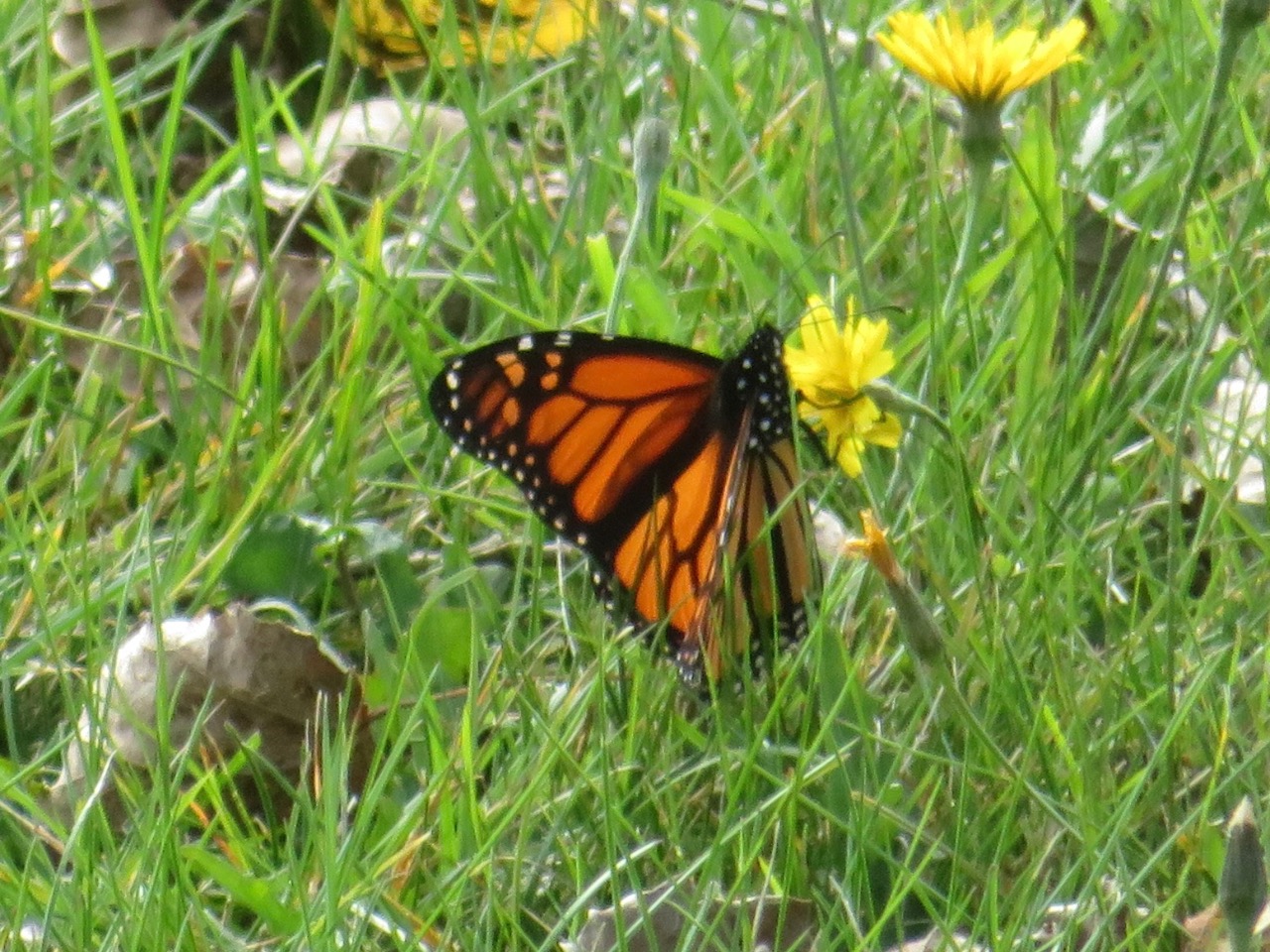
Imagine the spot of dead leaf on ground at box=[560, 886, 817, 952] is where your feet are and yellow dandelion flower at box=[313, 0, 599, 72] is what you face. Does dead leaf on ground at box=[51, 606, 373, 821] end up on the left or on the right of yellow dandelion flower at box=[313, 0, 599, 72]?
left

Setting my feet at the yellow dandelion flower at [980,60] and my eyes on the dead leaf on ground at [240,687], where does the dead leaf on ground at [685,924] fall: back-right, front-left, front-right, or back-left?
front-left

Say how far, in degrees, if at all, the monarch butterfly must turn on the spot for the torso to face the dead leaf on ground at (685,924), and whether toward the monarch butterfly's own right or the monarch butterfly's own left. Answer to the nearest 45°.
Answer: approximately 135° to the monarch butterfly's own right

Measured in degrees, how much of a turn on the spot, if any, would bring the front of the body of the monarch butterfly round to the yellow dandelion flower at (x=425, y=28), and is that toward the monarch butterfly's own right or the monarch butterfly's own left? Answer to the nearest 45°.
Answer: approximately 45° to the monarch butterfly's own left

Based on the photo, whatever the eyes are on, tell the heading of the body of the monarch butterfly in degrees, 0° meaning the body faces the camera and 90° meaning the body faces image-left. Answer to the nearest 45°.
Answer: approximately 225°

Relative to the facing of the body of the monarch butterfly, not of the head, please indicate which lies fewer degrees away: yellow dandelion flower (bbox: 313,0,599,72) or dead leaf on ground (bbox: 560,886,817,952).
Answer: the yellow dandelion flower
